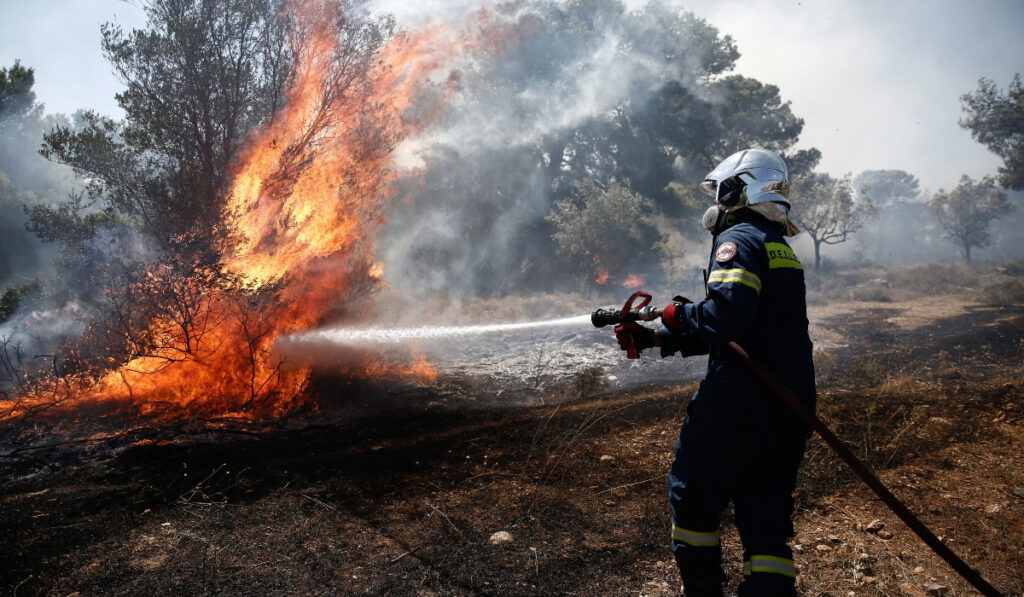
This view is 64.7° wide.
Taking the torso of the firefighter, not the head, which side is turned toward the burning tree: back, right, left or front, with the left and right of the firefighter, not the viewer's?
front

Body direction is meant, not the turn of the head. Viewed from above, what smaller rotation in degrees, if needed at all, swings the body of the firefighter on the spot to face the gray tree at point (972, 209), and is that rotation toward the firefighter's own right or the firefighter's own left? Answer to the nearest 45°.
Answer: approximately 45° to the firefighter's own right

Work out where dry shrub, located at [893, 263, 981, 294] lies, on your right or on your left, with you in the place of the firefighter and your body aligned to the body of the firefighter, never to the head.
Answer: on your right

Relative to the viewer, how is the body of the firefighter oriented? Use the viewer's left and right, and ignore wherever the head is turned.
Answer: facing away from the viewer and to the left of the viewer

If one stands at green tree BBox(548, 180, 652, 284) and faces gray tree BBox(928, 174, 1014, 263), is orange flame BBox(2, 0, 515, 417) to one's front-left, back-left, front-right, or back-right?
back-right

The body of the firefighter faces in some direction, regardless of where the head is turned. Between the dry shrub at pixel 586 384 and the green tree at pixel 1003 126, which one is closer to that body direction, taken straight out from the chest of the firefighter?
the dry shrub

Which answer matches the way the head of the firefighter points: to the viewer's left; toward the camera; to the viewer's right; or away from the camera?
to the viewer's left

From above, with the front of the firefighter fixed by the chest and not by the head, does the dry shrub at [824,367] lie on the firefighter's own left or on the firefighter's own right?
on the firefighter's own right

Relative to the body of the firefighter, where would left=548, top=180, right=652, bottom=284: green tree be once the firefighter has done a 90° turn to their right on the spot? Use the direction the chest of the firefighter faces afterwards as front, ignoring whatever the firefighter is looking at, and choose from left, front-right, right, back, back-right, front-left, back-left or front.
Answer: front-left

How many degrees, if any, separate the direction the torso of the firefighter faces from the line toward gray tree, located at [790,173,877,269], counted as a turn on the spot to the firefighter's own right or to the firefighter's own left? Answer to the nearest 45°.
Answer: approximately 45° to the firefighter's own right

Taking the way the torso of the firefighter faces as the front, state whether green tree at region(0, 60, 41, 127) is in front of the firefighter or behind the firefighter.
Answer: in front

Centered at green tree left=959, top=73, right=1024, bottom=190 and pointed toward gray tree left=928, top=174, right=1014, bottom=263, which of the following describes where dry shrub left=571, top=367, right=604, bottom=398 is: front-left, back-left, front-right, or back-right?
back-left

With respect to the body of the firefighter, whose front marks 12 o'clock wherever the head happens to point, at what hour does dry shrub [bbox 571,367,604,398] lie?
The dry shrub is roughly at 1 o'clock from the firefighter.
